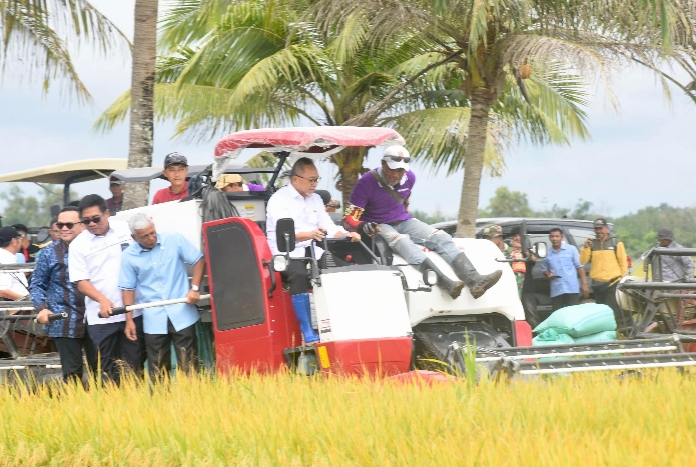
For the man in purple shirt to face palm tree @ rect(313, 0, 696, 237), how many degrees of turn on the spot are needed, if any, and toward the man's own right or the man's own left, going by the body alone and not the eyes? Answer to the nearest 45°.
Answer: approximately 135° to the man's own left

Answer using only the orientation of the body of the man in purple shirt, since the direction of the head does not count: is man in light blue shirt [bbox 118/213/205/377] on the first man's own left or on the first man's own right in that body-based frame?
on the first man's own right

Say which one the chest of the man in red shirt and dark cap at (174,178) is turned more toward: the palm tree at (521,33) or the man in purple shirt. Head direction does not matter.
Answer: the man in purple shirt

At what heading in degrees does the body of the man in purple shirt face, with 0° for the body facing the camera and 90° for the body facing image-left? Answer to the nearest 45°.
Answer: approximately 315°

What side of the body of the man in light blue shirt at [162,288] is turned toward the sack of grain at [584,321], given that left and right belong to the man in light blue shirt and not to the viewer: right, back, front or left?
left

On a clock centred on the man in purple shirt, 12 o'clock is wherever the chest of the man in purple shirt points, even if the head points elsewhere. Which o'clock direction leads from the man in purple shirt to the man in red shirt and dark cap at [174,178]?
The man in red shirt and dark cap is roughly at 5 o'clock from the man in purple shirt.
